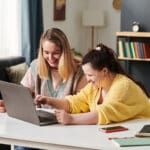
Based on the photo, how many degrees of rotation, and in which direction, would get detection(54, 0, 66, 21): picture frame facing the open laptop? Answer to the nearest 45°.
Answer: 0° — it already faces it

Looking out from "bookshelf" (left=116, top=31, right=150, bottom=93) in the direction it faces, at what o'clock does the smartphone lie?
The smartphone is roughly at 12 o'clock from the bookshelf.

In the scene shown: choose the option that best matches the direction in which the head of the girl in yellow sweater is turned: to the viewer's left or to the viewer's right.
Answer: to the viewer's left

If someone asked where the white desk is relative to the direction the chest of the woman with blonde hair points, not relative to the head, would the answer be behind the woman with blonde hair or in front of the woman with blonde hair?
in front

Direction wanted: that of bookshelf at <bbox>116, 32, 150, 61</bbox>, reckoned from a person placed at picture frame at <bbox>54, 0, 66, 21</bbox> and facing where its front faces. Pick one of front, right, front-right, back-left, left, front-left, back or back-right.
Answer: front-left

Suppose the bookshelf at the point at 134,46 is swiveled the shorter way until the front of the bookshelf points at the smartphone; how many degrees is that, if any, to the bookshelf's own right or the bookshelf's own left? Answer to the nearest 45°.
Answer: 0° — it already faces it

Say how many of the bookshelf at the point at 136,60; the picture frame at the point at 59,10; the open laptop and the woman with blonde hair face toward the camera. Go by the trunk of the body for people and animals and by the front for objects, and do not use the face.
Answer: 3

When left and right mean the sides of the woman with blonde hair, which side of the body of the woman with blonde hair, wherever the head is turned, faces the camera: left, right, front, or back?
front

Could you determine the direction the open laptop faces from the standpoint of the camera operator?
facing away from the viewer and to the right of the viewer

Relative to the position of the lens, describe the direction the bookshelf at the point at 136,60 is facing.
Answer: facing the viewer

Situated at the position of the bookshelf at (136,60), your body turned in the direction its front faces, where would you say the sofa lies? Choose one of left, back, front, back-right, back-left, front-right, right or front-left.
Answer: front-right

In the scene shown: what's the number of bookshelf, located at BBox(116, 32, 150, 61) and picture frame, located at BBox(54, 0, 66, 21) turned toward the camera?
2

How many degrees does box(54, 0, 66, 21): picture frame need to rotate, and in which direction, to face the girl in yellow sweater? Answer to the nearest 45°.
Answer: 0° — it already faces them

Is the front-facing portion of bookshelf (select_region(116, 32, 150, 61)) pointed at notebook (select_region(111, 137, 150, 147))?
yes

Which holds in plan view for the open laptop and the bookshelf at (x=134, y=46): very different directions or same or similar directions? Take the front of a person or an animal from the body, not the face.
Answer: very different directions
